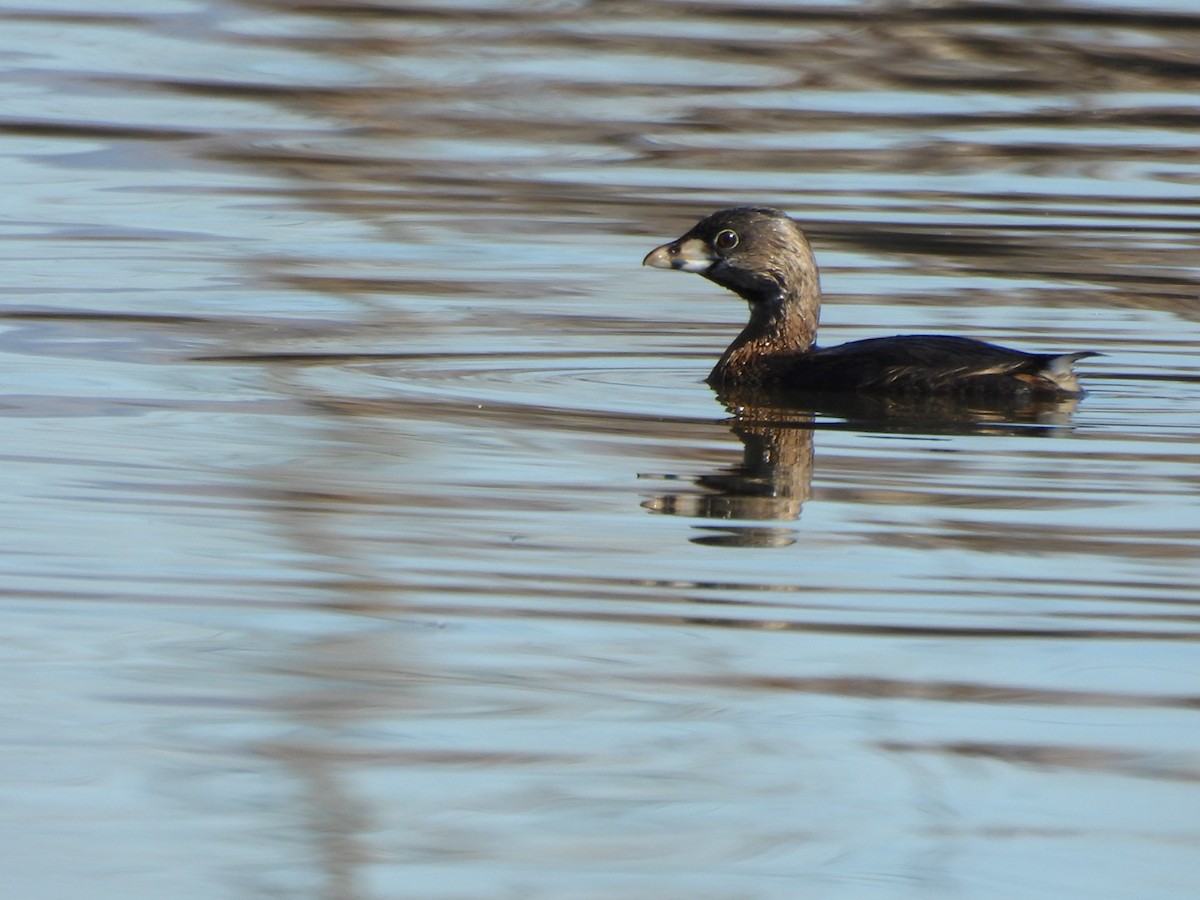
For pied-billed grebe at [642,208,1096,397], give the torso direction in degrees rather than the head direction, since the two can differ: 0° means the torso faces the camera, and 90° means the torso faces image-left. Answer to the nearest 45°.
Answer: approximately 90°
